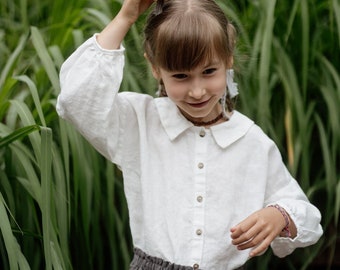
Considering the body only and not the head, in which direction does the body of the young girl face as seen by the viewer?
toward the camera
